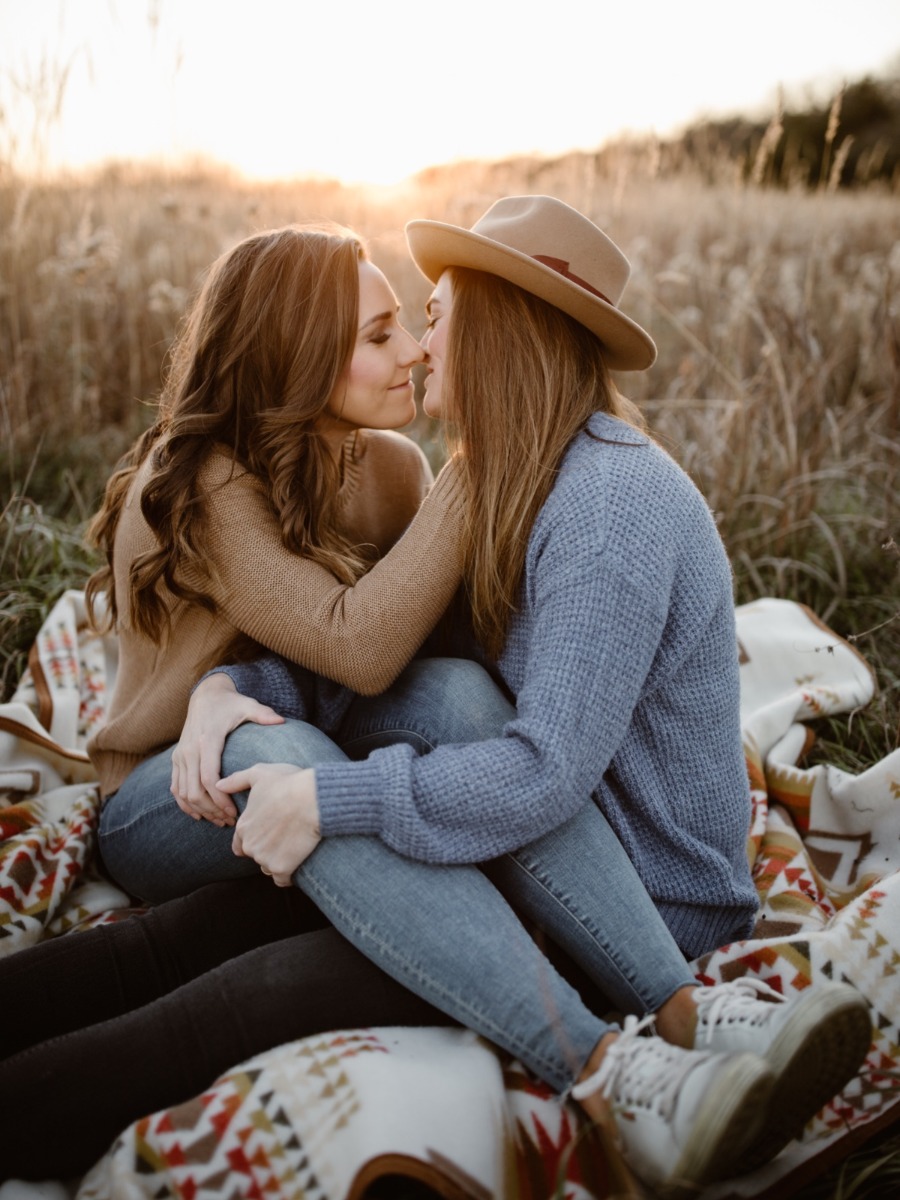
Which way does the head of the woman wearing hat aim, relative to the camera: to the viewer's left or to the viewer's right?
to the viewer's left

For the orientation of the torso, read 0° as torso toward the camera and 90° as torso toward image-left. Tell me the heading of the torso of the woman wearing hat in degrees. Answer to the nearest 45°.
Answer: approximately 90°
